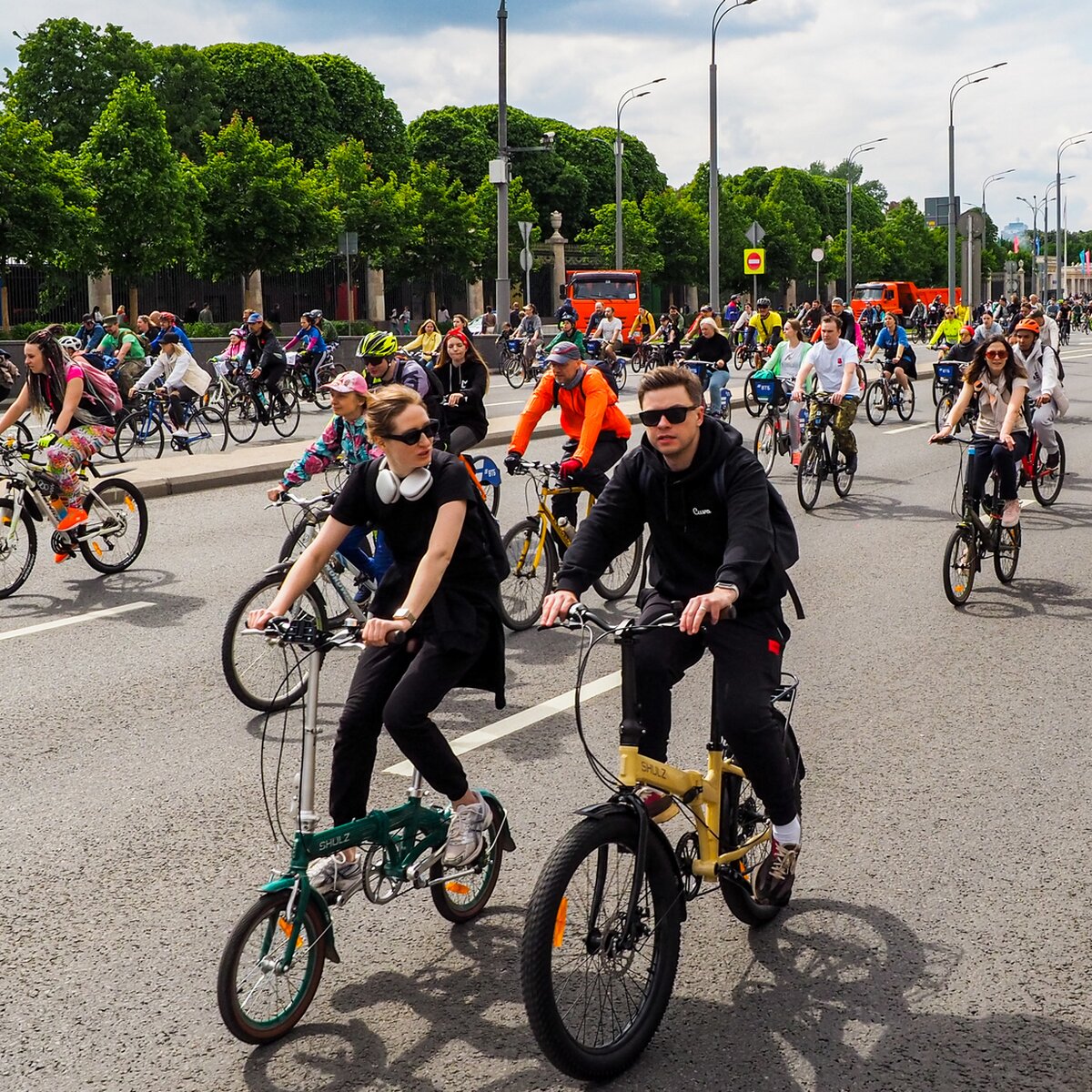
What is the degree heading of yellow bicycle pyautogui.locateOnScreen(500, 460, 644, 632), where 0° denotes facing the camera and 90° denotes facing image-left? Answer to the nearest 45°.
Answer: approximately 45°

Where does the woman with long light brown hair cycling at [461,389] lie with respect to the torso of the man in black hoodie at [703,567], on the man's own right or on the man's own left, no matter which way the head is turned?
on the man's own right

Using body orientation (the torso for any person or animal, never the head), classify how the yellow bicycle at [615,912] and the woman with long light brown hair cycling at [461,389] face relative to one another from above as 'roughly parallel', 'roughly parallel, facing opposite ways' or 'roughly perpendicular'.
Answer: roughly parallel

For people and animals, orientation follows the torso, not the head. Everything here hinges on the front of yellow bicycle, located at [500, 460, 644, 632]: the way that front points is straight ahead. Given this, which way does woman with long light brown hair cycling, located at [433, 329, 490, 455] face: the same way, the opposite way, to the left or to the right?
the same way

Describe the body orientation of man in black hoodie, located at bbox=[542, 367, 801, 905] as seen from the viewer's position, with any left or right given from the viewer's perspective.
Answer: facing the viewer and to the left of the viewer

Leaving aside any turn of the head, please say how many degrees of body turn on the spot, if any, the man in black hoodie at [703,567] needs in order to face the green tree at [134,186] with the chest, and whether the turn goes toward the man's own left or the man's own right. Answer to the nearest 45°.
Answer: approximately 135° to the man's own right

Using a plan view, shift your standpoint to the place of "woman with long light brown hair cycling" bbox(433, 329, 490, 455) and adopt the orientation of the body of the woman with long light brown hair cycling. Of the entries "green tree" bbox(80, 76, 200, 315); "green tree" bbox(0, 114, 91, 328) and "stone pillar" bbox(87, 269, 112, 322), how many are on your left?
0

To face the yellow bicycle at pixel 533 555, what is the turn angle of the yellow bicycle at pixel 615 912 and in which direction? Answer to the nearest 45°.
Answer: approximately 135° to its right

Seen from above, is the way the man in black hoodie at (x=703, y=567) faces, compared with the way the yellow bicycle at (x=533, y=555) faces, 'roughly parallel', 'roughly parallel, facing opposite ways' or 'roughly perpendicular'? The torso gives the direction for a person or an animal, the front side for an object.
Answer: roughly parallel

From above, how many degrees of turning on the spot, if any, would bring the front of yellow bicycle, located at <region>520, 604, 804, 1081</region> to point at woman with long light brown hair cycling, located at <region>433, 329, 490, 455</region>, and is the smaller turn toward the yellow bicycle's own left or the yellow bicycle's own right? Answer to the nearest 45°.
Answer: approximately 135° to the yellow bicycle's own right

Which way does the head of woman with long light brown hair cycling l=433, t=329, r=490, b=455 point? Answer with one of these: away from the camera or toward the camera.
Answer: toward the camera

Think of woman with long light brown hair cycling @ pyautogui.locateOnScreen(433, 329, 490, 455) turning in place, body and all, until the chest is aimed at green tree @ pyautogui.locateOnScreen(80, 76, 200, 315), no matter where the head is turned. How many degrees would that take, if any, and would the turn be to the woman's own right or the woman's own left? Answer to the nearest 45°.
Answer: approximately 135° to the woman's own right

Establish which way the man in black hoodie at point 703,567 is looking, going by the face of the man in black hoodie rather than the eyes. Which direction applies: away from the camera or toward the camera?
toward the camera

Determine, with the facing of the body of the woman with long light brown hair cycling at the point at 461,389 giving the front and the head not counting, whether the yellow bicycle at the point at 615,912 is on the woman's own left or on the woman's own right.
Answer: on the woman's own left
